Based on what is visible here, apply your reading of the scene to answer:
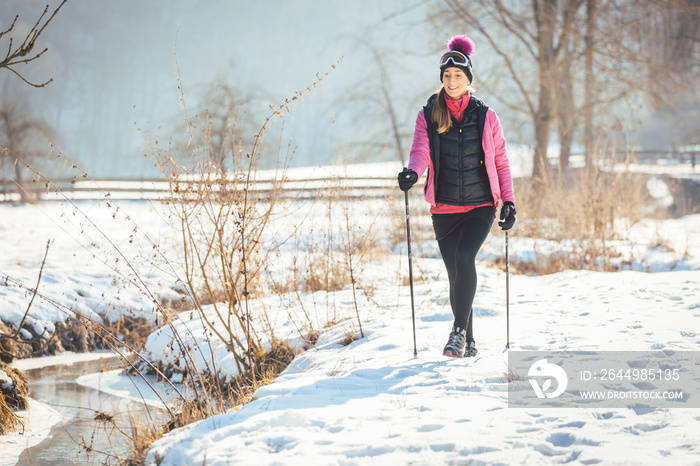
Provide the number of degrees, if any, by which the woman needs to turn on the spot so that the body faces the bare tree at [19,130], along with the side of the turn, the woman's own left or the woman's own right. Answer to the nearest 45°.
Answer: approximately 135° to the woman's own right

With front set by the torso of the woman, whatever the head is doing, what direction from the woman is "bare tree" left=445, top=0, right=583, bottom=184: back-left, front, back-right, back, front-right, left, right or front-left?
back

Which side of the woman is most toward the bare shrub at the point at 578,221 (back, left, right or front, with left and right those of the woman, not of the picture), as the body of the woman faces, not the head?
back

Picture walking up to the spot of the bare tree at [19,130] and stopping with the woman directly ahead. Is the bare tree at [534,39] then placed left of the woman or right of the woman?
left

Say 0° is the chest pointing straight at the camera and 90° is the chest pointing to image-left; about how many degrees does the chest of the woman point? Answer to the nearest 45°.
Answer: approximately 0°

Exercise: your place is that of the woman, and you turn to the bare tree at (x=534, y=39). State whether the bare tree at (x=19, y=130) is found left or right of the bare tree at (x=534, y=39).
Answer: left
